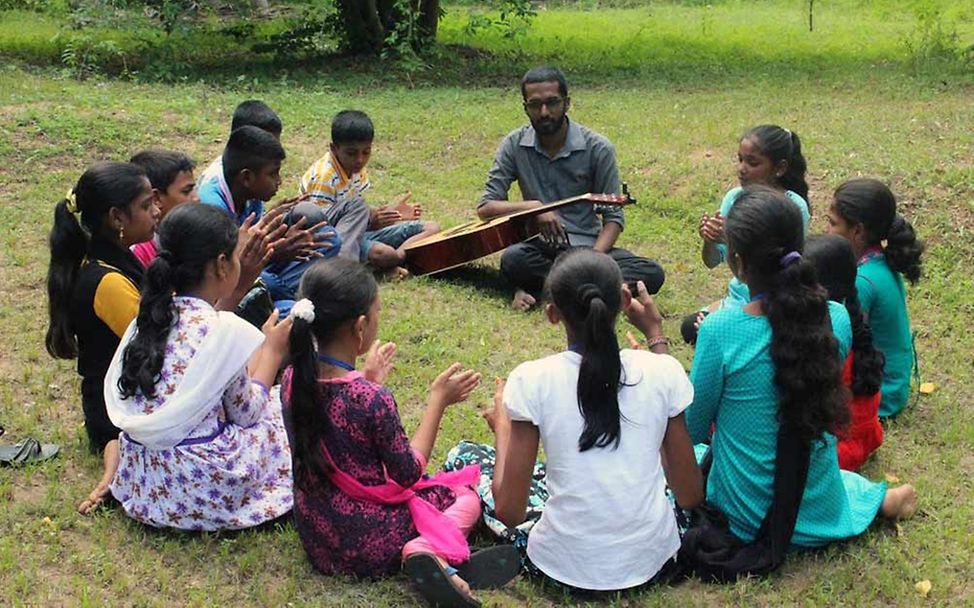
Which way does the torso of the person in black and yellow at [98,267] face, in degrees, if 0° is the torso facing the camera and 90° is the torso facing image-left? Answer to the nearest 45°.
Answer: approximately 270°

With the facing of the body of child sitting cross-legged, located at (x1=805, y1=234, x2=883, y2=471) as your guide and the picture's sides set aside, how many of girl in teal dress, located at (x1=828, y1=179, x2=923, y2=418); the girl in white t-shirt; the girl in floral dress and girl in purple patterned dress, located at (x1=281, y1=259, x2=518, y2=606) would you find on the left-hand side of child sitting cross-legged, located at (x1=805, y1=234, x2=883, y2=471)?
3

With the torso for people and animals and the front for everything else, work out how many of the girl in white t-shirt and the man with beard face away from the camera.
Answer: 1

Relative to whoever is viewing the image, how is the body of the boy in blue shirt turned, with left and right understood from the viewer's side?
facing to the right of the viewer

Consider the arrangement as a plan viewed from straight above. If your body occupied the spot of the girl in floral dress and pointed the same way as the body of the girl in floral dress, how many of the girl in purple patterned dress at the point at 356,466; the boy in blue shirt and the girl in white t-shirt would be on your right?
2

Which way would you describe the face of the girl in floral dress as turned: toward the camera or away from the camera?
away from the camera

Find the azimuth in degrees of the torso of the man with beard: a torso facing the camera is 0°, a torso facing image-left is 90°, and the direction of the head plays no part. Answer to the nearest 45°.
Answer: approximately 0°

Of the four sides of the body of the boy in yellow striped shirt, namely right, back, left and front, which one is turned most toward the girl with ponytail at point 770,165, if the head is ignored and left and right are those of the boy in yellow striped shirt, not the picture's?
front

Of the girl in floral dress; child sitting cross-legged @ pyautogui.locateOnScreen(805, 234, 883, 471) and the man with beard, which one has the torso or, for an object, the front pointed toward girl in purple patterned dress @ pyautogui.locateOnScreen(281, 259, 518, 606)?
the man with beard

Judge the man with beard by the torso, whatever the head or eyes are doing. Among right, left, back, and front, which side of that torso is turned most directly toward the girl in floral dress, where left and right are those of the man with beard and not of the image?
front

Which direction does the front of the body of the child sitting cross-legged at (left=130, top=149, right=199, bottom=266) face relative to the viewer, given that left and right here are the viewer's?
facing to the right of the viewer

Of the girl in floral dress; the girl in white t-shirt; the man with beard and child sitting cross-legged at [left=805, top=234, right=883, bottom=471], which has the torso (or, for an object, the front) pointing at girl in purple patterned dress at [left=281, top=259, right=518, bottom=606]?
the man with beard

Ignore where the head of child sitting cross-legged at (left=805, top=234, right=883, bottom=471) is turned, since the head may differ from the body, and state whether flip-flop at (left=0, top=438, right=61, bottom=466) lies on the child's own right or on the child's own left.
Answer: on the child's own left

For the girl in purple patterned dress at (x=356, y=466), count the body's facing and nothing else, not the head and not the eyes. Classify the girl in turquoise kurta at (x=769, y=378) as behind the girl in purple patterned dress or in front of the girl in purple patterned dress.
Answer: in front

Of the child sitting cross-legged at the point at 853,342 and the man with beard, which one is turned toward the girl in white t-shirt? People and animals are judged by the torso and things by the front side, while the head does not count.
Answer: the man with beard

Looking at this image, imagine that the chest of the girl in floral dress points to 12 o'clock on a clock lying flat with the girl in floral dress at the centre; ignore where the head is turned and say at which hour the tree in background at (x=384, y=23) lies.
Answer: The tree in background is roughly at 11 o'clock from the girl in floral dress.

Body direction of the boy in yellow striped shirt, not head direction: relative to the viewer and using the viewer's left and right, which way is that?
facing the viewer and to the right of the viewer

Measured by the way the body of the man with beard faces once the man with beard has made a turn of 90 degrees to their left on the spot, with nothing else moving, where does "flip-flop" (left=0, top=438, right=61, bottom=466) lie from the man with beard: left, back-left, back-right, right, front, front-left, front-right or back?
back-right
